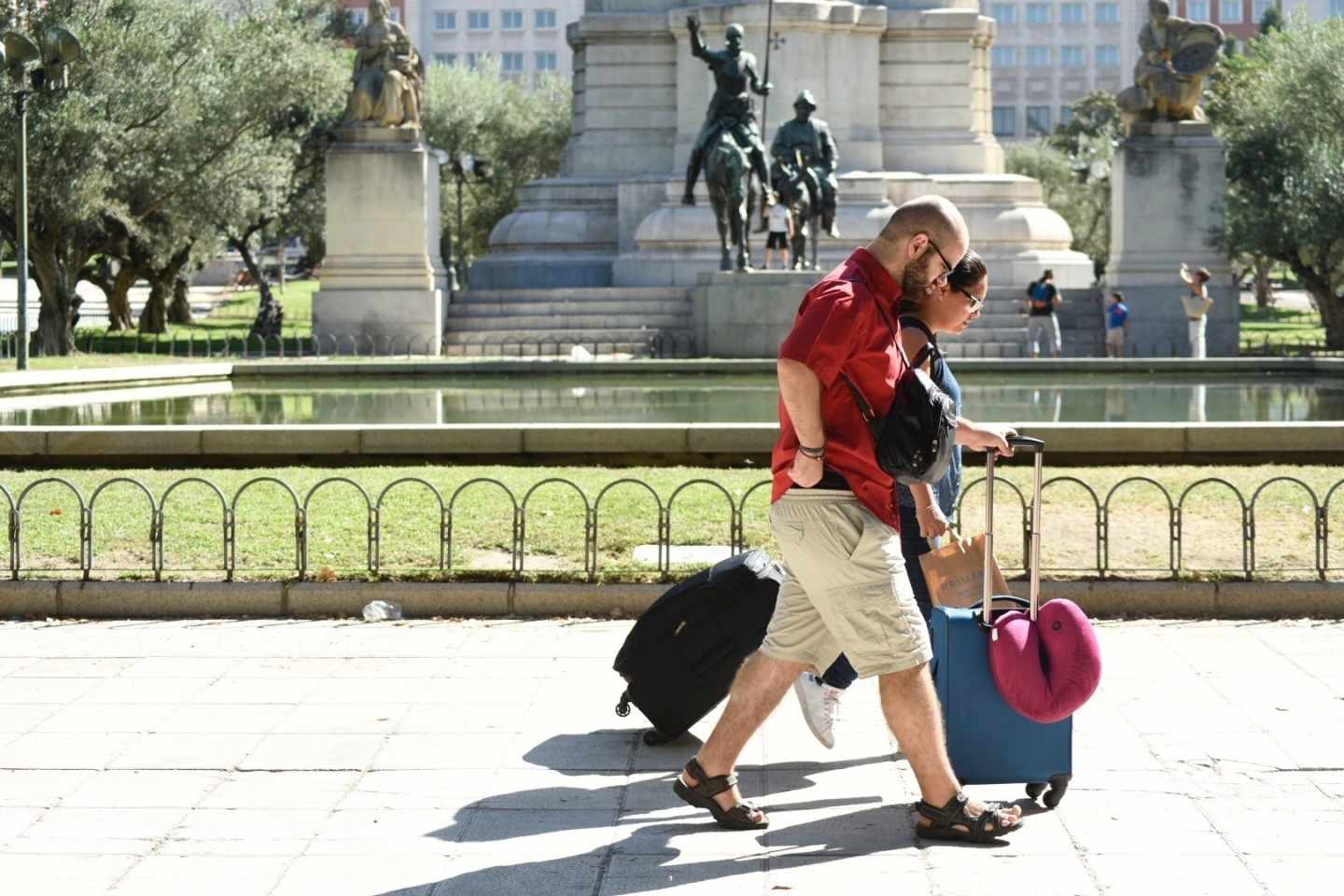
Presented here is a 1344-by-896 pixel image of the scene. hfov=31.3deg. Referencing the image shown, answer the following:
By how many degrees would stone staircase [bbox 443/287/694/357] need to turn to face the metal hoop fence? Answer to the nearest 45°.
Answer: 0° — it already faces it

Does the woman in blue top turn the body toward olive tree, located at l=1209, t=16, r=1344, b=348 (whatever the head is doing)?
no

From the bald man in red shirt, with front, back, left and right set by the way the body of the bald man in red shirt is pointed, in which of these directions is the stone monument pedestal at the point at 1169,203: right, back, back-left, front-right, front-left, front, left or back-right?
left

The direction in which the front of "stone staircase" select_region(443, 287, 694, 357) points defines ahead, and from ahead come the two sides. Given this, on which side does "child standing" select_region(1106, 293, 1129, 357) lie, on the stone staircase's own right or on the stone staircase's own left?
on the stone staircase's own left

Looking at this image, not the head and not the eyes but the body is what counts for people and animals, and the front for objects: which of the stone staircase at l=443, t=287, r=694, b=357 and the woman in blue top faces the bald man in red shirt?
the stone staircase

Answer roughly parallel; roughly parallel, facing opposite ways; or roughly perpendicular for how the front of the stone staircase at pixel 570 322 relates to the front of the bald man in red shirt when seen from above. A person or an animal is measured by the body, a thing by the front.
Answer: roughly perpendicular

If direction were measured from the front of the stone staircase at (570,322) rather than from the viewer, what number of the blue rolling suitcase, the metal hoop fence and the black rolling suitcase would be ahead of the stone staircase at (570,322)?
3

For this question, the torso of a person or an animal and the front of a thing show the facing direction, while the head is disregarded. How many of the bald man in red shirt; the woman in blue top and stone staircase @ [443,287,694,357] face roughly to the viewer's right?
2

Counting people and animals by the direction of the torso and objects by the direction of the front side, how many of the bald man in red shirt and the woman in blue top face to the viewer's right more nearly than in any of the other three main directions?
2

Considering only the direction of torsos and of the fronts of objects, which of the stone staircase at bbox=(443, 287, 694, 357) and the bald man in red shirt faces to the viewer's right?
the bald man in red shirt

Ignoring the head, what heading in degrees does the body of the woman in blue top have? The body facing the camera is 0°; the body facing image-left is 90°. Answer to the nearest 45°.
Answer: approximately 270°

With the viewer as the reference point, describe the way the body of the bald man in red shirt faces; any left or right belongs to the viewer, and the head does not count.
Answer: facing to the right of the viewer

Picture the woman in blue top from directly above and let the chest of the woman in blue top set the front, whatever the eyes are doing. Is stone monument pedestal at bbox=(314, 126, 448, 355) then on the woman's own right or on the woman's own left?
on the woman's own left

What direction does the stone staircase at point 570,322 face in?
toward the camera

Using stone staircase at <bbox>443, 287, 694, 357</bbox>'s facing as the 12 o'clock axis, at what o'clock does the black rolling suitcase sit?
The black rolling suitcase is roughly at 12 o'clock from the stone staircase.

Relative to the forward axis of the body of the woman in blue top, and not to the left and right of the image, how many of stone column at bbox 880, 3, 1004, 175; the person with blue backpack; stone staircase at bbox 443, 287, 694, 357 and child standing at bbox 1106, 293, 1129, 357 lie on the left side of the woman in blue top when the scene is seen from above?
4

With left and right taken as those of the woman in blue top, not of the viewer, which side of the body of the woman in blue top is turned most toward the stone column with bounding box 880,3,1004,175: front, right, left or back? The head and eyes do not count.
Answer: left

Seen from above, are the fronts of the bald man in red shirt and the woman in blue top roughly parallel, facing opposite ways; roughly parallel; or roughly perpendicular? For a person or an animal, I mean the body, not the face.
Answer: roughly parallel
